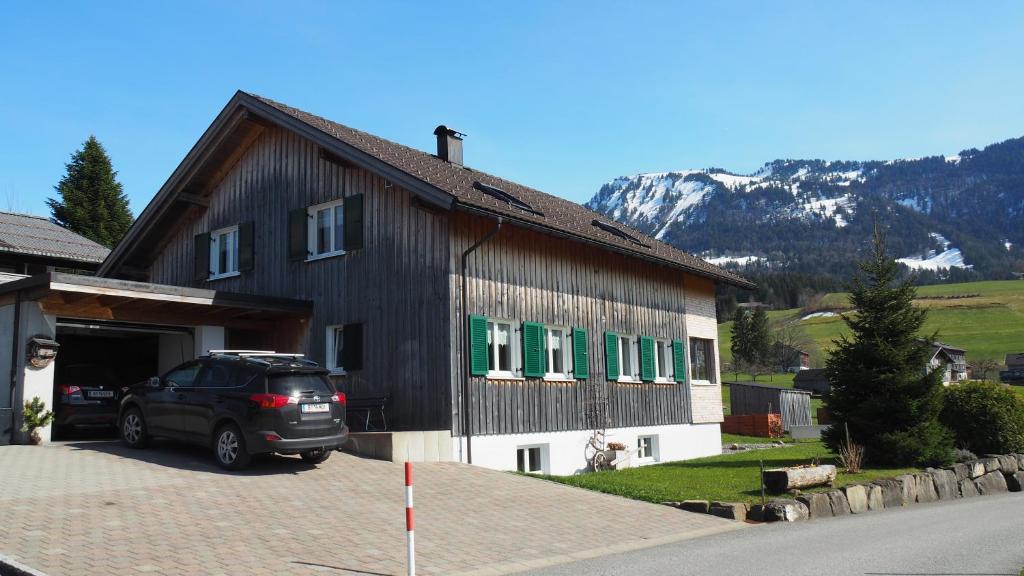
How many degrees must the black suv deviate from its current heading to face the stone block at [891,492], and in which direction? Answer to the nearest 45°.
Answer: approximately 135° to its right

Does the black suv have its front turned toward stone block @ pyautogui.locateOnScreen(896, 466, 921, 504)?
no

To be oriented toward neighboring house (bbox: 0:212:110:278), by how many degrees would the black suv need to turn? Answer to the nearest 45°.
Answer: approximately 45° to its right

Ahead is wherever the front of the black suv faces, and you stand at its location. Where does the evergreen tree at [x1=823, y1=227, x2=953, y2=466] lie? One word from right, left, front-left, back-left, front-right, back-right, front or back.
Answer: back-right

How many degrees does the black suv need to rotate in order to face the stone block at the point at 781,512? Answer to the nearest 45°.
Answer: approximately 135° to its right

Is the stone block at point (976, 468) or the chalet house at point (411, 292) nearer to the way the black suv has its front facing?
the chalet house

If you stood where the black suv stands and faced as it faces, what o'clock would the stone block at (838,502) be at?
The stone block is roughly at 5 o'clock from the black suv.

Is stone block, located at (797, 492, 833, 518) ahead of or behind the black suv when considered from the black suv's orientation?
behind

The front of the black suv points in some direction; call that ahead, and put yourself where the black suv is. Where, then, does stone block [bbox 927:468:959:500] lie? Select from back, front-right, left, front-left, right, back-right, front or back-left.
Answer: back-right

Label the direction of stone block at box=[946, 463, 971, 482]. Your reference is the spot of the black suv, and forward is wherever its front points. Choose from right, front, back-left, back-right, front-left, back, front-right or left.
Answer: back-right

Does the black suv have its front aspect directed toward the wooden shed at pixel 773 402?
no

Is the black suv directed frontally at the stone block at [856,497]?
no

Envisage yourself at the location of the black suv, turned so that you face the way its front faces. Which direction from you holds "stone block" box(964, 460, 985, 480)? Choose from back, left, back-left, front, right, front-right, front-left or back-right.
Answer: back-right

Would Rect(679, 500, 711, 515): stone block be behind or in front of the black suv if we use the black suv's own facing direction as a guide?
behind

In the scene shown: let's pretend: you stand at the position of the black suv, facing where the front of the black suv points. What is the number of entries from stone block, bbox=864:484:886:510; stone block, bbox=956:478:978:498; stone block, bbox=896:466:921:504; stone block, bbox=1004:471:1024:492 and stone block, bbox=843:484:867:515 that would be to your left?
0

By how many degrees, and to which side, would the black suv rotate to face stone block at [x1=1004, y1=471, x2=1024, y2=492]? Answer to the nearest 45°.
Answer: approximately 135° to its right

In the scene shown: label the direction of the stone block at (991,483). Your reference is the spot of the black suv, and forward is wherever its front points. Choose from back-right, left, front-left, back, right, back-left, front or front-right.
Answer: back-right

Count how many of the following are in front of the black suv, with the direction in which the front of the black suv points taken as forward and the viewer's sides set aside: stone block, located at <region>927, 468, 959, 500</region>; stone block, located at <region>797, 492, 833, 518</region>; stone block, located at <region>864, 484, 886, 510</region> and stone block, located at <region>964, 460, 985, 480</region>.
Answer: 0

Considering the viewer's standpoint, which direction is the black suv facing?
facing away from the viewer and to the left of the viewer
